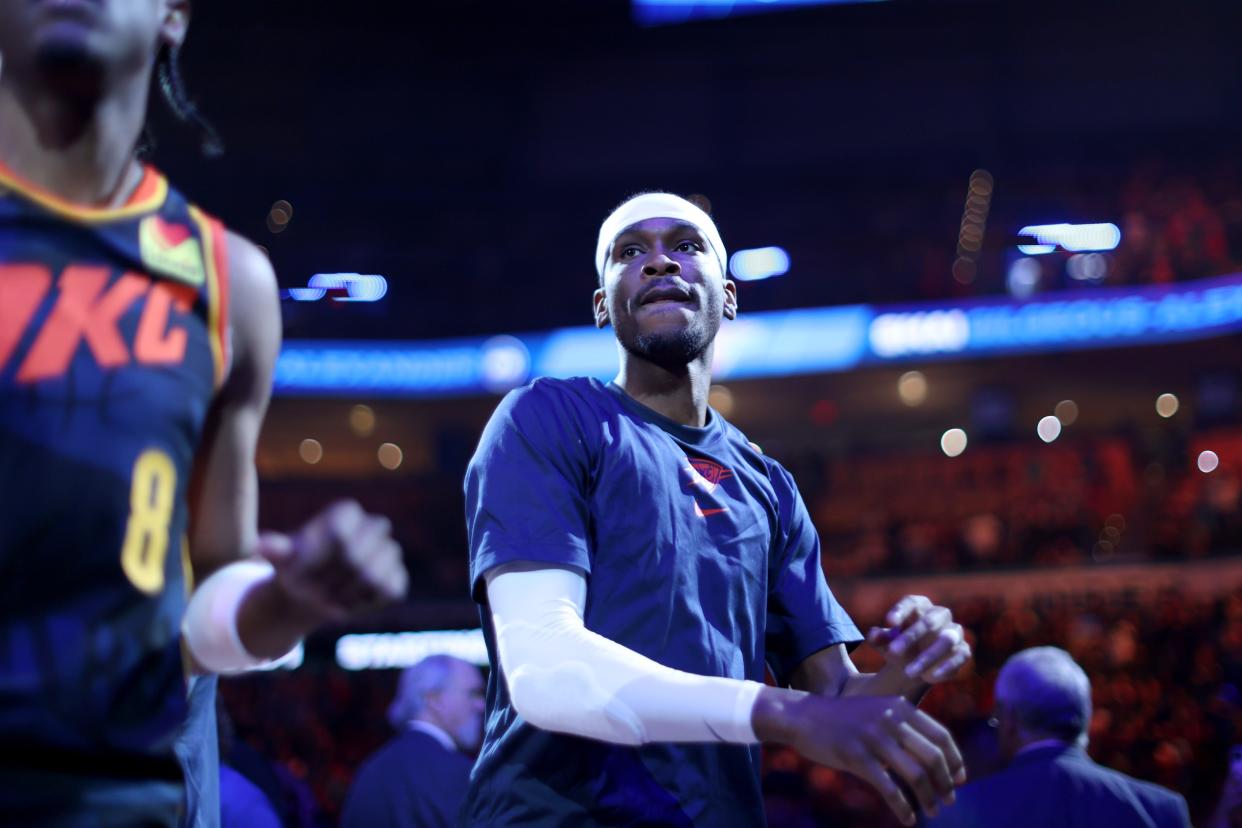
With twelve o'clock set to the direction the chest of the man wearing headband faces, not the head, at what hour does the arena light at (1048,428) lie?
The arena light is roughly at 8 o'clock from the man wearing headband.

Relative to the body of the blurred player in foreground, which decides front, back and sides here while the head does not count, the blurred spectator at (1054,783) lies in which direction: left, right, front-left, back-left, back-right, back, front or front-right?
back-left

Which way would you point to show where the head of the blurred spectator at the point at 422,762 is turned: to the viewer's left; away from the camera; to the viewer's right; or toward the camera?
to the viewer's right

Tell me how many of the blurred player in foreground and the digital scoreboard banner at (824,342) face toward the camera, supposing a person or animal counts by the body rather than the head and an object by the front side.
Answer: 2

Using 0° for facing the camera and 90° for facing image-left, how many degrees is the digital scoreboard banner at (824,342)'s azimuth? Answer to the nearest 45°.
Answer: approximately 0°

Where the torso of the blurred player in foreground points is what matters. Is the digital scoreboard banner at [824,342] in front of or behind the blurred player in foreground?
behind

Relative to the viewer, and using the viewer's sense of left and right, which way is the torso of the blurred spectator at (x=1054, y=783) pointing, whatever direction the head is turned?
facing away from the viewer

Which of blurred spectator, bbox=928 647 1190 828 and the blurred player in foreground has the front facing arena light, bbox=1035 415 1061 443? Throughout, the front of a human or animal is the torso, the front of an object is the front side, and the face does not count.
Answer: the blurred spectator
